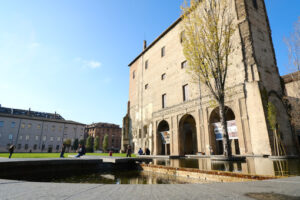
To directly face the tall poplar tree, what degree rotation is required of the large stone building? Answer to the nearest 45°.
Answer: approximately 45° to its left

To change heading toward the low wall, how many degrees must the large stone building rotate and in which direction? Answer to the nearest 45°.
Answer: approximately 45° to its left

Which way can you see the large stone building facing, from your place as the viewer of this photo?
facing the viewer and to the left of the viewer
